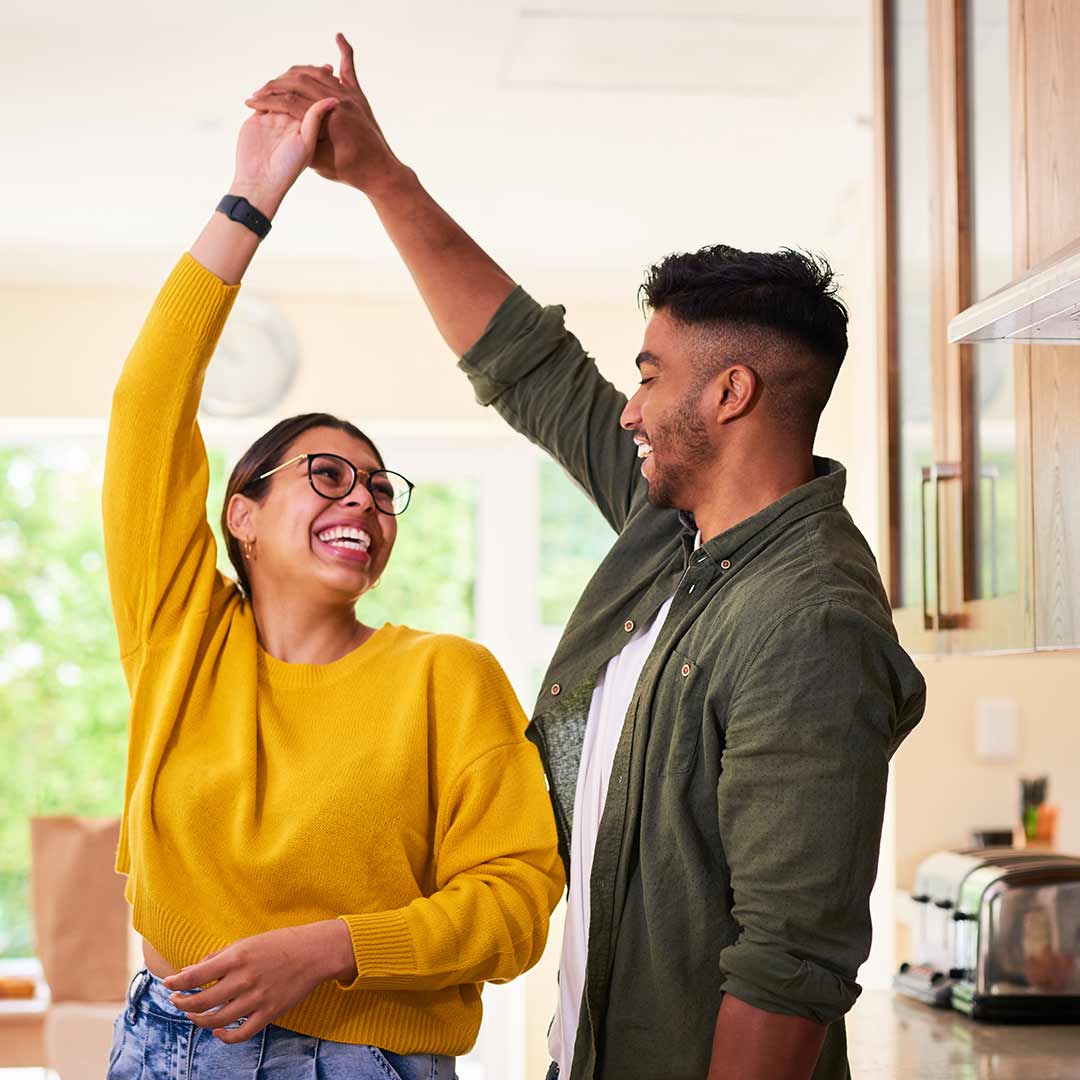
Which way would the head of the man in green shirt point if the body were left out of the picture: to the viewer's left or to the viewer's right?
to the viewer's left

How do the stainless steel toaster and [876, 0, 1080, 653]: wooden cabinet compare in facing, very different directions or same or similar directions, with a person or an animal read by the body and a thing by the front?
same or similar directions

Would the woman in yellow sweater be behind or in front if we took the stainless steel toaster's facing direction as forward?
in front

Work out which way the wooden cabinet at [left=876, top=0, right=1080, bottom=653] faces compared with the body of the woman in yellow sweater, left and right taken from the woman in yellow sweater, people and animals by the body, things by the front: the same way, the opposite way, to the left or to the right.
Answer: to the right

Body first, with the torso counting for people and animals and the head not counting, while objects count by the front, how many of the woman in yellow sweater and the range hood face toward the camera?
1

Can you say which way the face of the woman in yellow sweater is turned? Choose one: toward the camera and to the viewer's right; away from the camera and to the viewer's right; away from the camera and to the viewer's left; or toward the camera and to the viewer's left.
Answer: toward the camera and to the viewer's right

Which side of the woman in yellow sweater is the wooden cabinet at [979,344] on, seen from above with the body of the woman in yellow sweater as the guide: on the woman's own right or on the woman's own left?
on the woman's own left

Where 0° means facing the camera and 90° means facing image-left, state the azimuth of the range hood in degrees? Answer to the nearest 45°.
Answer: approximately 90°

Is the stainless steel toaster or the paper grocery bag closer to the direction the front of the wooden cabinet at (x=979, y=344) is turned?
the paper grocery bag

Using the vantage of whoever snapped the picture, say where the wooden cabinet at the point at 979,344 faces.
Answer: facing the viewer and to the left of the viewer

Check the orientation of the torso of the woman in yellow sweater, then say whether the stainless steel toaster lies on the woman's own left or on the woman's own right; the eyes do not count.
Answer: on the woman's own left

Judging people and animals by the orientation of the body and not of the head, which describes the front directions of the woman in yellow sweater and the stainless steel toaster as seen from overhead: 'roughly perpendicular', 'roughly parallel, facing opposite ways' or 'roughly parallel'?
roughly perpendicular

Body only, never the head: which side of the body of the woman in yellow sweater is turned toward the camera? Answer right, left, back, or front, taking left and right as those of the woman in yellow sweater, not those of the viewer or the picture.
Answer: front
